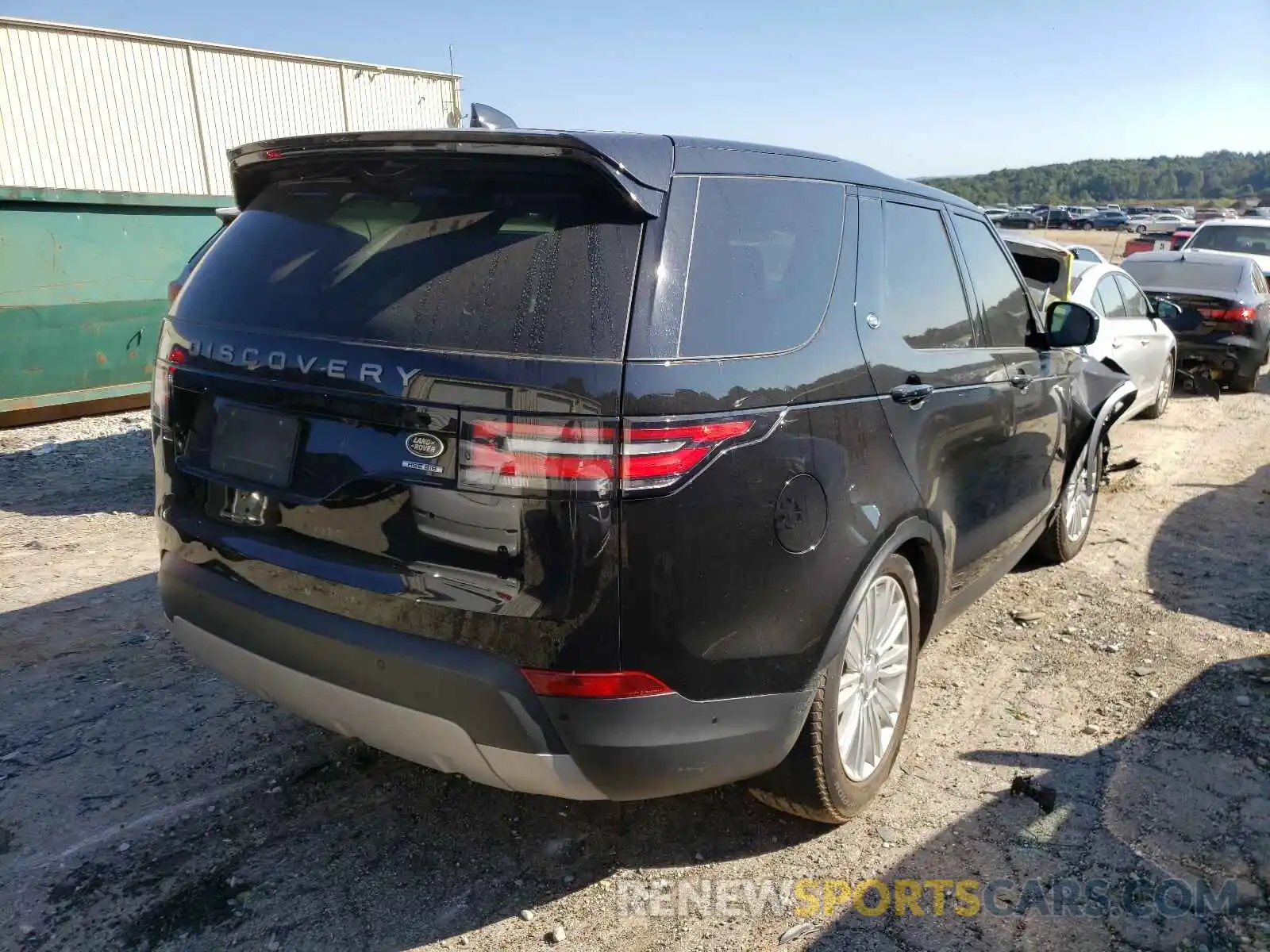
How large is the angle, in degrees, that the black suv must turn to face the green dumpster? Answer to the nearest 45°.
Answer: approximately 90° to its left

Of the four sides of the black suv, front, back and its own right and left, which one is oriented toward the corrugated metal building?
left

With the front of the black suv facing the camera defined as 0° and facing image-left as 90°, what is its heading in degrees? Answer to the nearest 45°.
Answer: approximately 225°

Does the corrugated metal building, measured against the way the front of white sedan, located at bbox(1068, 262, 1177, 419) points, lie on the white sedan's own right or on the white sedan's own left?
on the white sedan's own left
